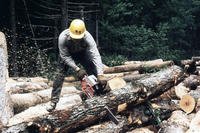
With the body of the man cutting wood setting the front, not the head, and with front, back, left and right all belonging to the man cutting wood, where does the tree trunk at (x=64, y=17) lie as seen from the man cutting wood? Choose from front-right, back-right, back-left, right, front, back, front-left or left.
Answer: back

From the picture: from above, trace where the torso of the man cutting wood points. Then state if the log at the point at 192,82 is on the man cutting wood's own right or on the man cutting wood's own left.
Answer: on the man cutting wood's own left

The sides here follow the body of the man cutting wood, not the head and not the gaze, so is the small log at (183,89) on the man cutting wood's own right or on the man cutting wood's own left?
on the man cutting wood's own left

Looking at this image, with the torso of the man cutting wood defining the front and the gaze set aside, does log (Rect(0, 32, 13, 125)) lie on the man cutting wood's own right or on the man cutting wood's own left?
on the man cutting wood's own right

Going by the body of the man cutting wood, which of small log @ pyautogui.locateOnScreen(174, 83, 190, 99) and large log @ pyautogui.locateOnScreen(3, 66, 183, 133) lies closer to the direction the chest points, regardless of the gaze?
the large log

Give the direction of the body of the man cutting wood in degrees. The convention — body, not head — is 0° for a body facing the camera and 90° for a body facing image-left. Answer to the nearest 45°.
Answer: approximately 0°
